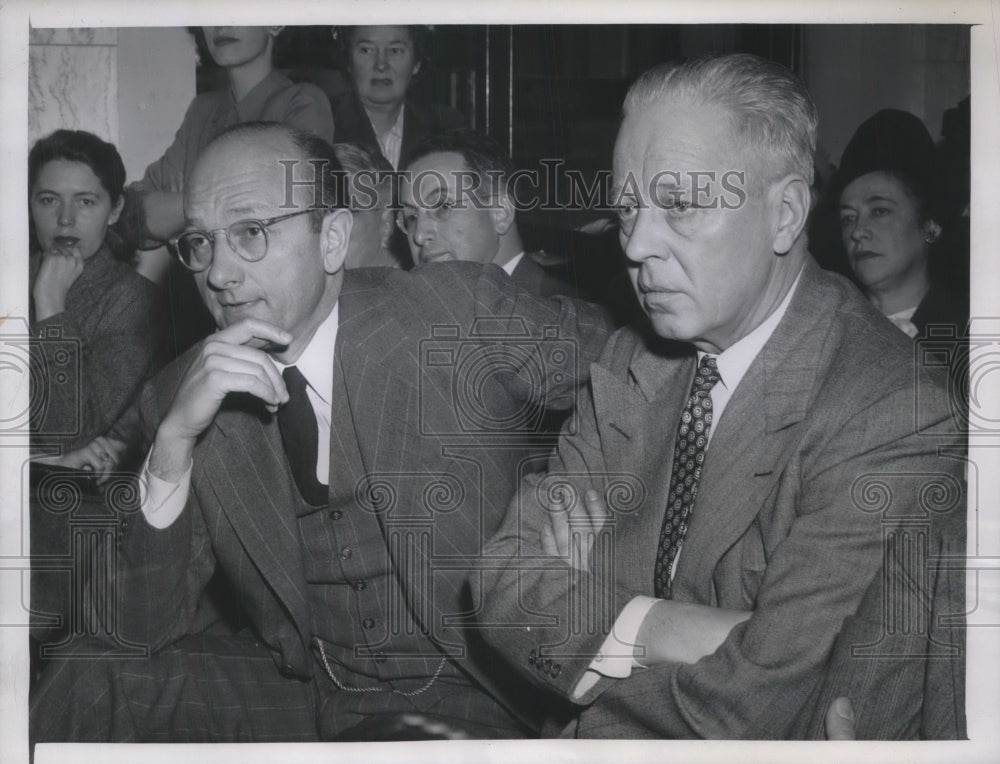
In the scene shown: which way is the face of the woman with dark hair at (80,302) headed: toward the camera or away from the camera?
toward the camera

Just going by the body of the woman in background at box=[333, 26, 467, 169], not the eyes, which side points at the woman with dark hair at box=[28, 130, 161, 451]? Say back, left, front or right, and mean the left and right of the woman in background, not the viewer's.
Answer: right

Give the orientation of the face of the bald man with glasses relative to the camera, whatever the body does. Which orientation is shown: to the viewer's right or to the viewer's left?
to the viewer's left

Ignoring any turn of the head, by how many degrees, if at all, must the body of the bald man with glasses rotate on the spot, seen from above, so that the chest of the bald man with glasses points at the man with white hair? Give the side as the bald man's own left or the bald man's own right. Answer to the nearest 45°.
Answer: approximately 135° to the bald man's own left

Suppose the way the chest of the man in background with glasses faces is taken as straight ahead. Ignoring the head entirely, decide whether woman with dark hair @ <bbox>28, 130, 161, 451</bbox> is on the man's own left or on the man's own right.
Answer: on the man's own right

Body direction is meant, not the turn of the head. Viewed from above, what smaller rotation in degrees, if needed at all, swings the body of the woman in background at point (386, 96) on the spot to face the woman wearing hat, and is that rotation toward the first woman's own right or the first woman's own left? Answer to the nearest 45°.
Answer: approximately 90° to the first woman's own left

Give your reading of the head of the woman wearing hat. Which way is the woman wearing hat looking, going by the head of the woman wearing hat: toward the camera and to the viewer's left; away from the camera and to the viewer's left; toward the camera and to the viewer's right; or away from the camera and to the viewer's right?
toward the camera and to the viewer's left

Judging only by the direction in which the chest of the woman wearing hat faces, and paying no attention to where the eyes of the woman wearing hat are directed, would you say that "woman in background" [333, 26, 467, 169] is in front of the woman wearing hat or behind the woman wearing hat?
in front

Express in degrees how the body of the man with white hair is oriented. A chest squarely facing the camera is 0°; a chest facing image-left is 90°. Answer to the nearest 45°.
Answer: approximately 45°

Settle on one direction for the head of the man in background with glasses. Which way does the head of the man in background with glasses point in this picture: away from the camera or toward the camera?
toward the camera

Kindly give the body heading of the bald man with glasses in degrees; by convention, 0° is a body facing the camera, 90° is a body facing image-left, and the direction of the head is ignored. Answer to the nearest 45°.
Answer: approximately 45°

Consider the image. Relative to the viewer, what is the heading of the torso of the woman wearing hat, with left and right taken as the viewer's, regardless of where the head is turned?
facing the viewer and to the left of the viewer

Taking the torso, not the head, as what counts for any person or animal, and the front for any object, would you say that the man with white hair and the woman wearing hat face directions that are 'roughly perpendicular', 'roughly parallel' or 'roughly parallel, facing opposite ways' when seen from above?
roughly parallel

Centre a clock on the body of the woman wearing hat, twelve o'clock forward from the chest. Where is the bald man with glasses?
The bald man with glasses is roughly at 1 o'clock from the woman wearing hat.

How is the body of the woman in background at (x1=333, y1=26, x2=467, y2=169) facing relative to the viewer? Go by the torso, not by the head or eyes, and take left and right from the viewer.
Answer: facing the viewer

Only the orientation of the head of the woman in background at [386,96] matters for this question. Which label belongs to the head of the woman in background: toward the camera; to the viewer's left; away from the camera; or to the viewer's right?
toward the camera

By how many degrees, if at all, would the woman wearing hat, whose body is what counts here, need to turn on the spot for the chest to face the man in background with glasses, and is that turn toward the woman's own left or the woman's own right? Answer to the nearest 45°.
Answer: approximately 45° to the woman's own right
